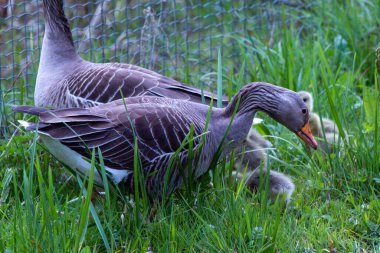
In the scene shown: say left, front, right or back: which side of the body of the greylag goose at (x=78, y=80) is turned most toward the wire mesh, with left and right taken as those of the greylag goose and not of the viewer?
right

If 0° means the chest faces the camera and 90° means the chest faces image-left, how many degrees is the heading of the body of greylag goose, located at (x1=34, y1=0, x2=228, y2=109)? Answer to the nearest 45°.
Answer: approximately 90°
